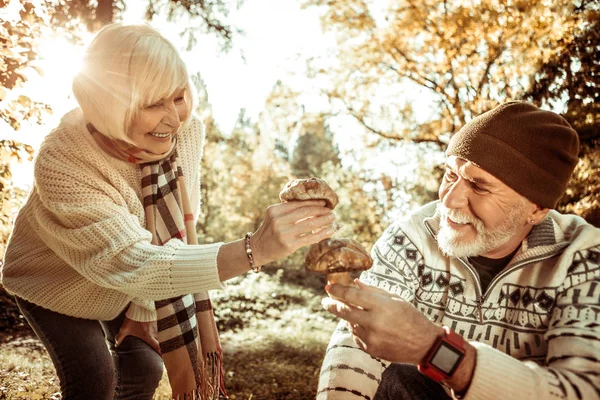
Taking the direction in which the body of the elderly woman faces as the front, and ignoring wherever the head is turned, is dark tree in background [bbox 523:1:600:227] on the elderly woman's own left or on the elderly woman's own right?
on the elderly woman's own left

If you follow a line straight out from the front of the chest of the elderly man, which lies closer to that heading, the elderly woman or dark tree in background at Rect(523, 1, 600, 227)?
the elderly woman

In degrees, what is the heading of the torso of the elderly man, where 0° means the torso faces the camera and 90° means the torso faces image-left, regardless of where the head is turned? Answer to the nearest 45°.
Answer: approximately 45°

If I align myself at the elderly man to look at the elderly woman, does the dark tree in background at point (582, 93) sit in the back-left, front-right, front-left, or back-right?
back-right

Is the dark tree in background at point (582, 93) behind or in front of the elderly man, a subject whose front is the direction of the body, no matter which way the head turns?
behind

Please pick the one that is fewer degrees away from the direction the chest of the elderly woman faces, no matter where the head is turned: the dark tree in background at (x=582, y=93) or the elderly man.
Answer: the elderly man
